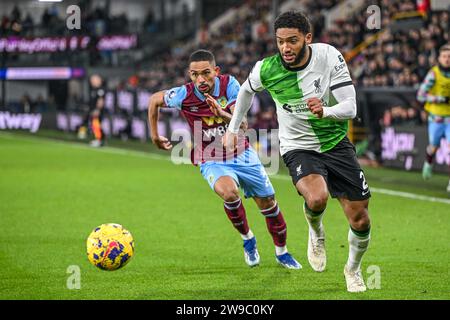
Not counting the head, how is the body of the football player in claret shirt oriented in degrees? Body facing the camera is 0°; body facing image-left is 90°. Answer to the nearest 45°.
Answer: approximately 0°

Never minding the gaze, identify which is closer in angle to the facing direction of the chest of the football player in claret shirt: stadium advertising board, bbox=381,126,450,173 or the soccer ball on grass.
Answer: the soccer ball on grass

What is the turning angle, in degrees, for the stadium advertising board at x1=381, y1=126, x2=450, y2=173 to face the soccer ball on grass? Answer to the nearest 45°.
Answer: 0° — it already faces it

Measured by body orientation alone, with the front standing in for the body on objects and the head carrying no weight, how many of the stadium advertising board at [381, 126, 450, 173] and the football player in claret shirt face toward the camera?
2

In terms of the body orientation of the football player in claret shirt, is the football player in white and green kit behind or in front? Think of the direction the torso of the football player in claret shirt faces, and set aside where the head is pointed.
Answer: in front

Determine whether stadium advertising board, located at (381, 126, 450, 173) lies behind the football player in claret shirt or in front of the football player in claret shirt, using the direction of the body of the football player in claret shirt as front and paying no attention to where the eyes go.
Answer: behind

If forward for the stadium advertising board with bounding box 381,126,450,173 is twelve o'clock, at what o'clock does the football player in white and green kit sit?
The football player in white and green kit is roughly at 12 o'clock from the stadium advertising board.

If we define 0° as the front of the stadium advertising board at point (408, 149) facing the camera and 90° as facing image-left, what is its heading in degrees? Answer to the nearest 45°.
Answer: approximately 0°

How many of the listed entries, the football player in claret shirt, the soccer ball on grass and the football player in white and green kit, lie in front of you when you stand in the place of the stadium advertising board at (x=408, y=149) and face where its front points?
3
